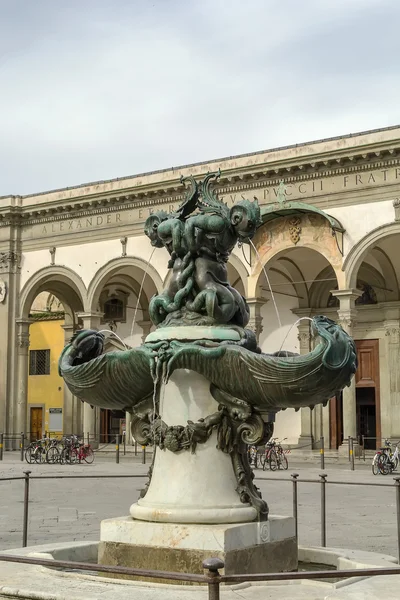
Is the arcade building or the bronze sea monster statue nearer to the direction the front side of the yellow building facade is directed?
the bronze sea monster statue

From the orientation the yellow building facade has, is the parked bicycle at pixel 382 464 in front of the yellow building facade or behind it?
in front

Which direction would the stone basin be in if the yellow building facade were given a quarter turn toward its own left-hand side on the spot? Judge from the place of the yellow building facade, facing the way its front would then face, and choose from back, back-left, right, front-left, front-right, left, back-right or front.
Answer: right

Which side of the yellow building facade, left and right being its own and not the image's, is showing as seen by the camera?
front

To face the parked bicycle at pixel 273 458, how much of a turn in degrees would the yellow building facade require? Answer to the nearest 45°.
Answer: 0° — it already faces it

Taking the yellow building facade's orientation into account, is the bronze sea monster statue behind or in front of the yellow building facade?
in front

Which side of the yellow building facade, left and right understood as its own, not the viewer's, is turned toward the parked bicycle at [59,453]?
front
